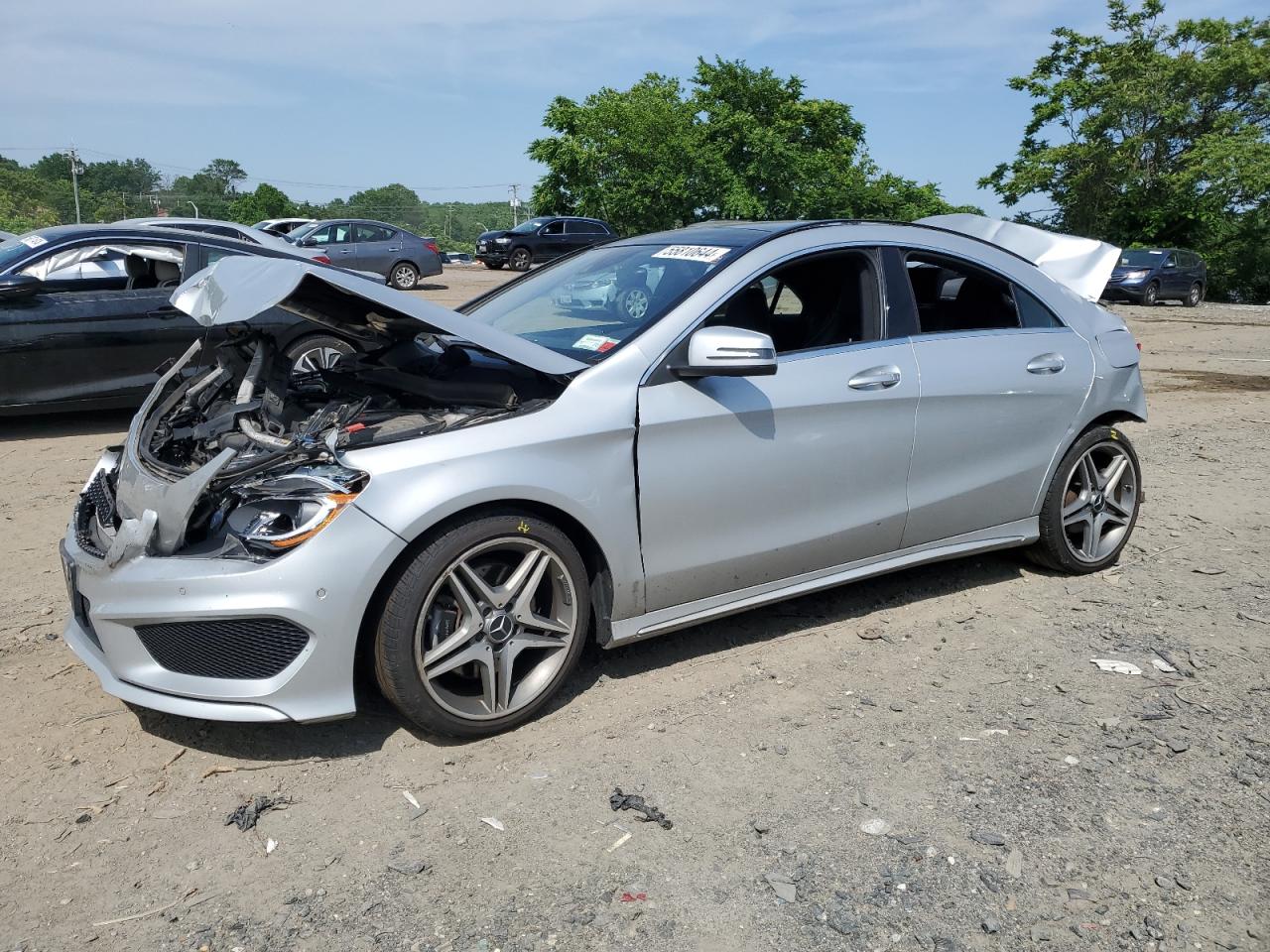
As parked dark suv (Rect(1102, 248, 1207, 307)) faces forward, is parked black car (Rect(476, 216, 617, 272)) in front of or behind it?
in front

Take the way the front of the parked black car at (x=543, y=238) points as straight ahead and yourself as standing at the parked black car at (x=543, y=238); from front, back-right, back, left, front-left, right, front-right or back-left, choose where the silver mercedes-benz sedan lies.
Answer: front-left

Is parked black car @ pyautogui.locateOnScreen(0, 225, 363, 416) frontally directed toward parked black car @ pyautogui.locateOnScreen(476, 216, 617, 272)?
no

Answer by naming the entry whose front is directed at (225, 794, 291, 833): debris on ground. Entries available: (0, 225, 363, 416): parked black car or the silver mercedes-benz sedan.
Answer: the silver mercedes-benz sedan

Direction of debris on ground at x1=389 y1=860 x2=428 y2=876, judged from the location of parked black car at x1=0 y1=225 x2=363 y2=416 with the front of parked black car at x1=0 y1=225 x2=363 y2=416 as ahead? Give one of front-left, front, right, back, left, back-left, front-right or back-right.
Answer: left

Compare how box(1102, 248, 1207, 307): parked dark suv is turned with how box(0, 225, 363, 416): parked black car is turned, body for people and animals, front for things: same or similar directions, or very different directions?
same or similar directions

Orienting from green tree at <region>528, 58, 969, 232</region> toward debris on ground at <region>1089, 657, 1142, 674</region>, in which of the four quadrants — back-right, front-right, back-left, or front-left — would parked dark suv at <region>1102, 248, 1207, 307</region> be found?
front-left

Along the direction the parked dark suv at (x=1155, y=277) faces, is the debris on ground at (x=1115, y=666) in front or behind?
in front

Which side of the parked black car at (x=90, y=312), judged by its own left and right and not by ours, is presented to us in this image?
left

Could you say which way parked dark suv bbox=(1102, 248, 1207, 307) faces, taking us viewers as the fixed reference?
facing the viewer and to the left of the viewer

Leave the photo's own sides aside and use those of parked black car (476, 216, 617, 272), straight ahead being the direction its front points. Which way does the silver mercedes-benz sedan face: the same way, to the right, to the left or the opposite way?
the same way

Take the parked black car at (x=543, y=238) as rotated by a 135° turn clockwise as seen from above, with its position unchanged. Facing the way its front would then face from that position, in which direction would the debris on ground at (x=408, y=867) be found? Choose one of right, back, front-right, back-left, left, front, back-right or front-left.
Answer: back

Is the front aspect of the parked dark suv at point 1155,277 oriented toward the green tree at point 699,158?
no

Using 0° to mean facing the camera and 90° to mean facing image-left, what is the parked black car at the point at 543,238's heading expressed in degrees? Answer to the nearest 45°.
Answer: approximately 45°

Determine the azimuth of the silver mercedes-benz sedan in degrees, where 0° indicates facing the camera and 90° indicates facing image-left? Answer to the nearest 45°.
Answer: approximately 45°

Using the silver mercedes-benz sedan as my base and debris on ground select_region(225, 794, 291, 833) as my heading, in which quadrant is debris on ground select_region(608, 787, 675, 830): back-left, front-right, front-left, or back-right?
front-left

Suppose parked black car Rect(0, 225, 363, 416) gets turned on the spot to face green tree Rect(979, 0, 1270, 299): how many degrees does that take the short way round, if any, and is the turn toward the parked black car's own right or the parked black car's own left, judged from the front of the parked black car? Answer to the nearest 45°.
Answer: approximately 135° to the parked black car's own right

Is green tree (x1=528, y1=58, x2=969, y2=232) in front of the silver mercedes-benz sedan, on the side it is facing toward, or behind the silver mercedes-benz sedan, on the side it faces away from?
behind

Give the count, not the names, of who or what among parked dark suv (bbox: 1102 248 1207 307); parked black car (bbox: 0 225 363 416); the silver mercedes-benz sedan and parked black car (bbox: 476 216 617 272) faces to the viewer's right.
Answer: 0

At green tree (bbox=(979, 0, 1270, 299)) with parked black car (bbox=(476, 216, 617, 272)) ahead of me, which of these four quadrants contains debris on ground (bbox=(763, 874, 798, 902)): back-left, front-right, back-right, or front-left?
front-left

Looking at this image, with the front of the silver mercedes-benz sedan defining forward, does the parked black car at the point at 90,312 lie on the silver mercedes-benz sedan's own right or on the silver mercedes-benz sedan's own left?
on the silver mercedes-benz sedan's own right
